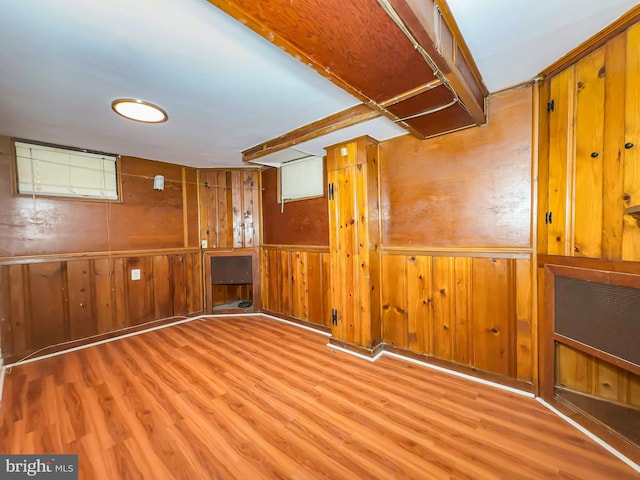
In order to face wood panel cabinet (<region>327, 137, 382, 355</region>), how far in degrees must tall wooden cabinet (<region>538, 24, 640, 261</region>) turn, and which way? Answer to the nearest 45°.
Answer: approximately 45° to its right

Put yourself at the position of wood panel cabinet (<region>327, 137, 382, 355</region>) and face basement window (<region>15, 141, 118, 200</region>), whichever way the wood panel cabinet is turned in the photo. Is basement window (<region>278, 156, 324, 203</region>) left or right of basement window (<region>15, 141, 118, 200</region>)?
right

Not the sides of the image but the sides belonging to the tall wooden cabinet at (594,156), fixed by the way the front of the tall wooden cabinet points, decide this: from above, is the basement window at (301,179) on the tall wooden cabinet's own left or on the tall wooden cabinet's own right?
on the tall wooden cabinet's own right

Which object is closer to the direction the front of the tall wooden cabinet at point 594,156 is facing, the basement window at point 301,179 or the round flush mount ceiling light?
the round flush mount ceiling light

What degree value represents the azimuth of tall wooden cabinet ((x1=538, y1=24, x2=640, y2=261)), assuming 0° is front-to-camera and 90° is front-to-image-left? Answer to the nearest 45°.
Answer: approximately 45°

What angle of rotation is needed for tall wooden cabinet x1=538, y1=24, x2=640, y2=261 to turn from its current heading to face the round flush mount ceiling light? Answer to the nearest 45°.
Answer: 0° — it already faces it
